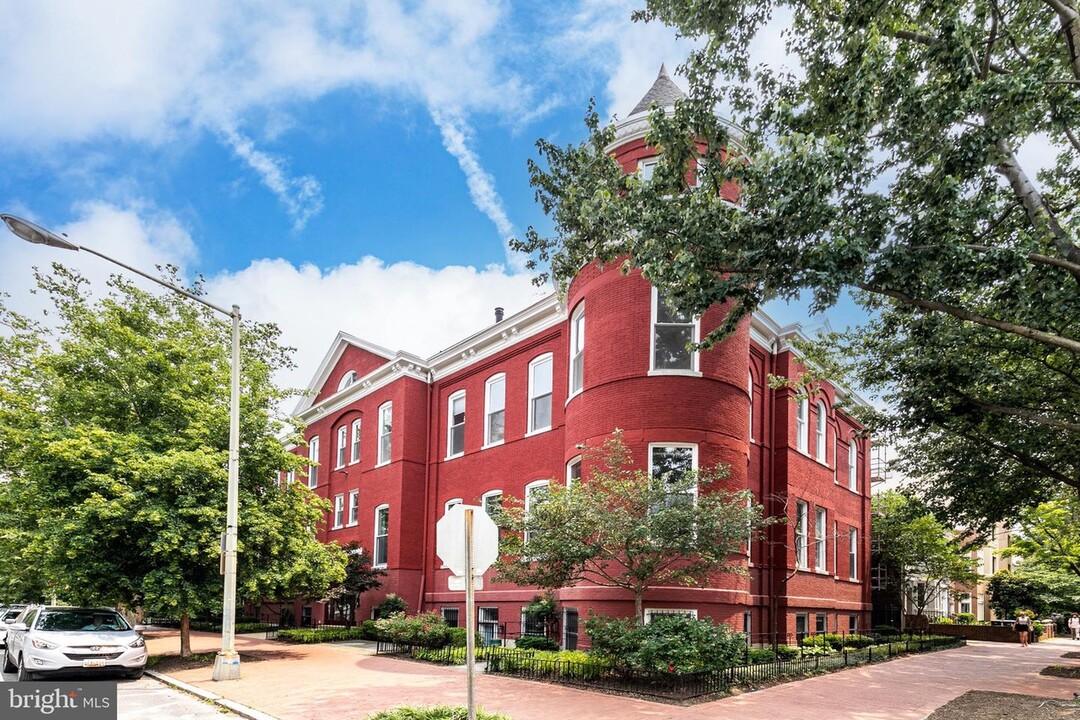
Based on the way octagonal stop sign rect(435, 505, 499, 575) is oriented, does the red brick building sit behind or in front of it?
in front

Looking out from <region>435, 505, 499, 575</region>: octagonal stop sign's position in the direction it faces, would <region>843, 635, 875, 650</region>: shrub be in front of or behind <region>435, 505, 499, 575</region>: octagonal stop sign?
in front

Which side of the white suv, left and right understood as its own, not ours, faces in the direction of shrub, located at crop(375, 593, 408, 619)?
left

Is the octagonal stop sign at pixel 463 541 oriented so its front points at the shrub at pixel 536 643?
yes

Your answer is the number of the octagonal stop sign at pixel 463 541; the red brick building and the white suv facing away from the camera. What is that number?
1

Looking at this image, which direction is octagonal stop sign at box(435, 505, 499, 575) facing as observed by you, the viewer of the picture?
facing away from the viewer

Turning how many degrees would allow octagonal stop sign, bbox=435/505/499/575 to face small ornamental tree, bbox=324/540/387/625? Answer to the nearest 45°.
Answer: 0° — it already faces it

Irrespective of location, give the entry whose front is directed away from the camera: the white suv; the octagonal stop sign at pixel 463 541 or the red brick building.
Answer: the octagonal stop sign

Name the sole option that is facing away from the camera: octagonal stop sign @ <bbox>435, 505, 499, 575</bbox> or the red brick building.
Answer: the octagonal stop sign

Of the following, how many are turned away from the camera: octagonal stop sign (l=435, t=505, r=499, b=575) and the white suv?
1
